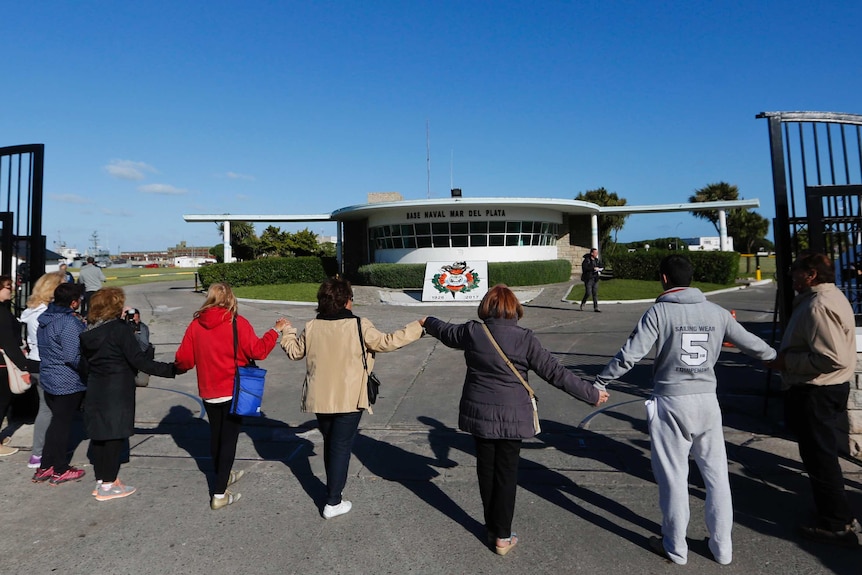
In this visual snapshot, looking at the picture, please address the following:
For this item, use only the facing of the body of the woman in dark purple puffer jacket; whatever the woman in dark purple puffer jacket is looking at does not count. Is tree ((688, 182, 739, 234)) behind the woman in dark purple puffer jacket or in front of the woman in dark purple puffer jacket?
in front

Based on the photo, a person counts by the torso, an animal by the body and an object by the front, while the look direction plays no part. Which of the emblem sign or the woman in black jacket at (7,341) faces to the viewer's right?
the woman in black jacket

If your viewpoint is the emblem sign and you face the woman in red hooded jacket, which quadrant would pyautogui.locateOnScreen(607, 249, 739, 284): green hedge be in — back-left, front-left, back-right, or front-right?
back-left

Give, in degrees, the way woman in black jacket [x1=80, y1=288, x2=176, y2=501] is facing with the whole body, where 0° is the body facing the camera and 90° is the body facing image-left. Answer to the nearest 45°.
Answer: approximately 225°

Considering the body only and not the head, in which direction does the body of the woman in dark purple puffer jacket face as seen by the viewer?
away from the camera

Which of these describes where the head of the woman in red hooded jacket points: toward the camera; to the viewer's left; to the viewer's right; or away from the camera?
away from the camera

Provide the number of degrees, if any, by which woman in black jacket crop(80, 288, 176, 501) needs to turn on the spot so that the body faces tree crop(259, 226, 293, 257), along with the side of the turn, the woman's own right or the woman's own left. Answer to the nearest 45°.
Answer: approximately 45° to the woman's own left

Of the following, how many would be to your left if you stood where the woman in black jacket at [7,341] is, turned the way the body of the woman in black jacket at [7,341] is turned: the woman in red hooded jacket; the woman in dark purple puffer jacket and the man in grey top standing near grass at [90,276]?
1

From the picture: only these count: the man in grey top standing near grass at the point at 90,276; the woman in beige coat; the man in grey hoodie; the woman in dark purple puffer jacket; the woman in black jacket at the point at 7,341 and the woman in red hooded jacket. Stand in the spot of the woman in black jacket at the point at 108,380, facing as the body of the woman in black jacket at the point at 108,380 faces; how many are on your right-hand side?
4

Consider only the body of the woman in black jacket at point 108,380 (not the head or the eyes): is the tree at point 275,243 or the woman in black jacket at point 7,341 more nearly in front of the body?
the tree

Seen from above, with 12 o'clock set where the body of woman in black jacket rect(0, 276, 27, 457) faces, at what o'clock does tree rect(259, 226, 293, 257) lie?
The tree is roughly at 10 o'clock from the woman in black jacket.

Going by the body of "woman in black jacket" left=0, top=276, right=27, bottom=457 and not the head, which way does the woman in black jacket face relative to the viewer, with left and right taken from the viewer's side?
facing to the right of the viewer
